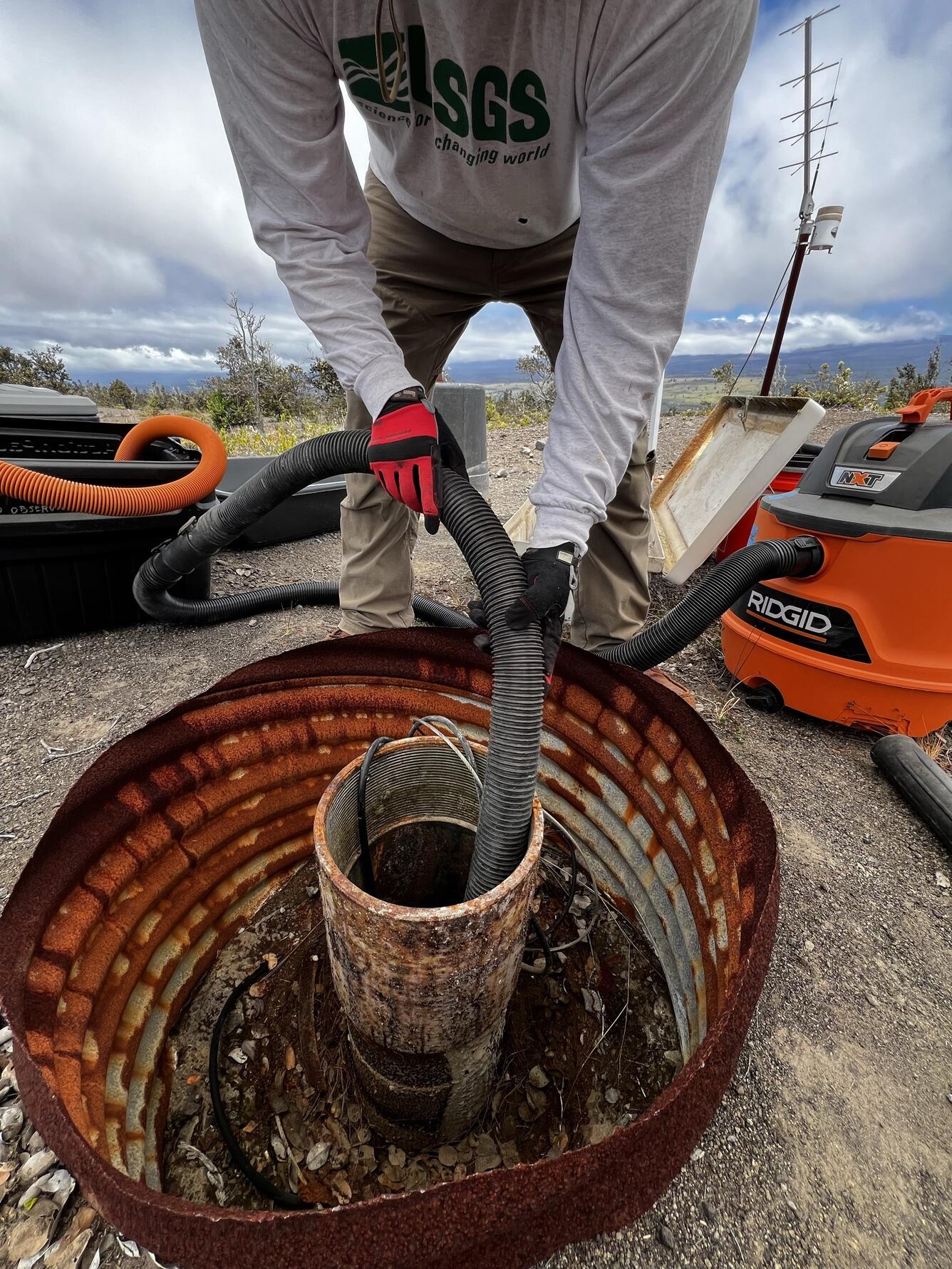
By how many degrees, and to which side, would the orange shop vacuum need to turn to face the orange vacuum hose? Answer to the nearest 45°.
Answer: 0° — it already faces it

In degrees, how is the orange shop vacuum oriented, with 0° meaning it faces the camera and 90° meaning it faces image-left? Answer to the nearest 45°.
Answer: approximately 45°

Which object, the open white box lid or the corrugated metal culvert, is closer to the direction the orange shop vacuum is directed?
the corrugated metal culvert

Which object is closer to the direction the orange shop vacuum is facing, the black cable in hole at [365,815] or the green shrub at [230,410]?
the black cable in hole

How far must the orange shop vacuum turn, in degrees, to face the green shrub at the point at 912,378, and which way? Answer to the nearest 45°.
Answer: approximately 135° to its right

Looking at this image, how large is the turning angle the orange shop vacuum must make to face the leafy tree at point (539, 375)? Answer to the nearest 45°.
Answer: approximately 90° to its right

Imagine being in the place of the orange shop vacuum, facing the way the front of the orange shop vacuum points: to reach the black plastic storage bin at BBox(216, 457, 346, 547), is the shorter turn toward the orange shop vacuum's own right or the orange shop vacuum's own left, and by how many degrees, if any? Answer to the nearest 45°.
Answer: approximately 45° to the orange shop vacuum's own right
